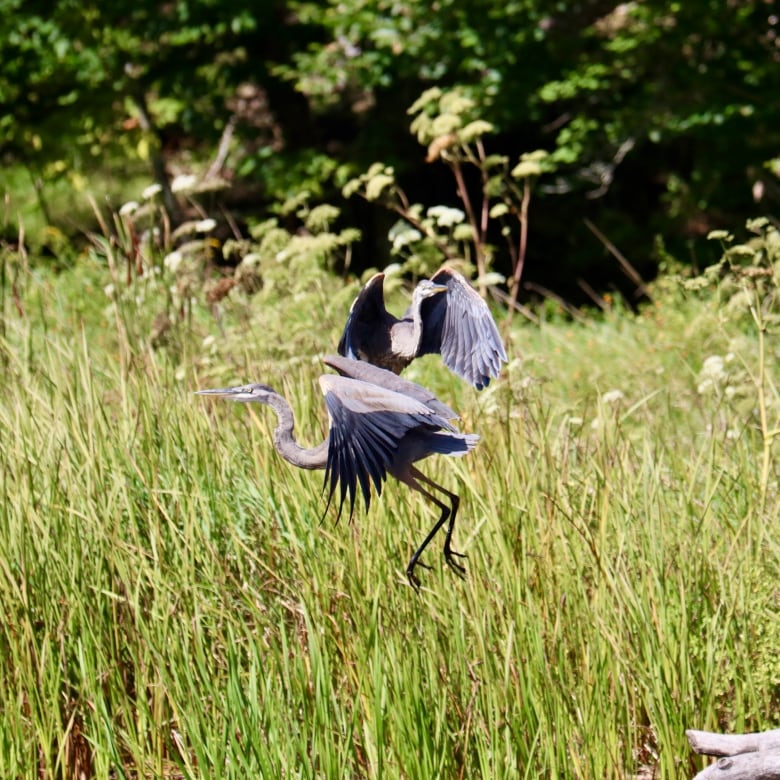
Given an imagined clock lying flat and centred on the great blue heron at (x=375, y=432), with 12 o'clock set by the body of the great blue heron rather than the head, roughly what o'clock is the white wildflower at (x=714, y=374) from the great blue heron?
The white wildflower is roughly at 4 o'clock from the great blue heron.

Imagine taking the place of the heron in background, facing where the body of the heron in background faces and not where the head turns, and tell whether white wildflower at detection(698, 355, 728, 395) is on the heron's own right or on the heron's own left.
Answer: on the heron's own left

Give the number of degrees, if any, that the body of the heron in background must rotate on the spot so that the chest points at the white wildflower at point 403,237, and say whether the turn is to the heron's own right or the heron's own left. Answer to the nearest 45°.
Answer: approximately 135° to the heron's own left

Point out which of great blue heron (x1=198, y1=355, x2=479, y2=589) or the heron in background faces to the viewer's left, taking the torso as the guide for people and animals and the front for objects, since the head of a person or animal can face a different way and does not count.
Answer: the great blue heron

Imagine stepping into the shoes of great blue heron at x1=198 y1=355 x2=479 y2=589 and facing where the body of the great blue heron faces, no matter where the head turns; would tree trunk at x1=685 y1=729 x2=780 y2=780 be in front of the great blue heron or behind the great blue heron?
behind

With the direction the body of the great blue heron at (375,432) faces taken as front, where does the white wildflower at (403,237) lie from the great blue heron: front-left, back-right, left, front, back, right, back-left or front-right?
right

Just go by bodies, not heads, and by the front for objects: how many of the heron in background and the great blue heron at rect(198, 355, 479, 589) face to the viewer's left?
1

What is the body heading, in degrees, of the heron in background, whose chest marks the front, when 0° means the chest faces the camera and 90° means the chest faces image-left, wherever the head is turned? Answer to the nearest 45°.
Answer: approximately 315°

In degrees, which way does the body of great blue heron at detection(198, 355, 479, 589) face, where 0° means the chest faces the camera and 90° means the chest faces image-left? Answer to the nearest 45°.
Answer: approximately 90°
